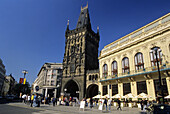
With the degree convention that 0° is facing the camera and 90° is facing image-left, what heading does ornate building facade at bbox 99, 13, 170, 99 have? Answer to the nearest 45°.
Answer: approximately 45°
